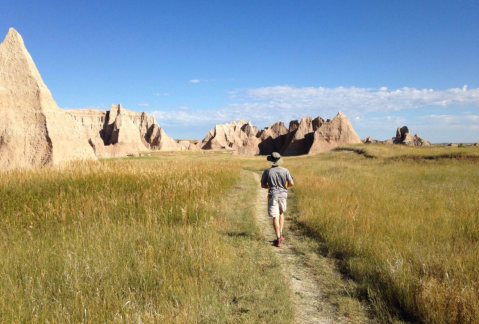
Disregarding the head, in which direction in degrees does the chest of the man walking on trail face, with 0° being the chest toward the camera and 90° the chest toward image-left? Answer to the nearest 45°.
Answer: approximately 180°

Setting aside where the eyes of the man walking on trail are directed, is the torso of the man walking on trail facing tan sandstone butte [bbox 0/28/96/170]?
no
